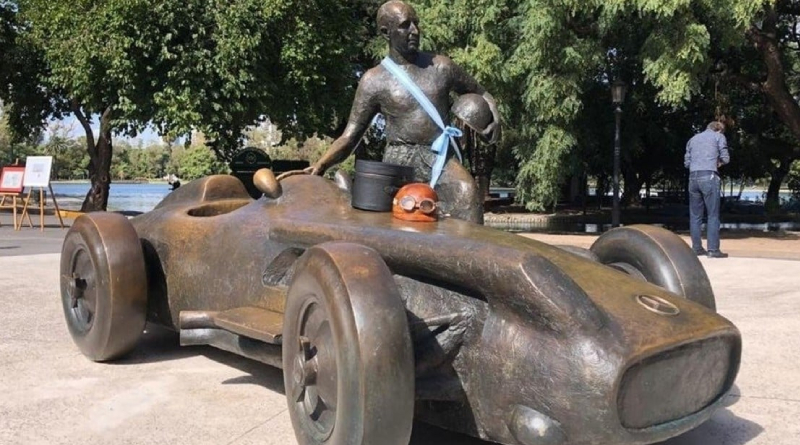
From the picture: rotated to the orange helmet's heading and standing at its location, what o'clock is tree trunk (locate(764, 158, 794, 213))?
The tree trunk is roughly at 7 o'clock from the orange helmet.

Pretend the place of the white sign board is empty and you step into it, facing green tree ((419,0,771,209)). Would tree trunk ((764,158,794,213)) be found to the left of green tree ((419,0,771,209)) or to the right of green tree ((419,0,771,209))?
left

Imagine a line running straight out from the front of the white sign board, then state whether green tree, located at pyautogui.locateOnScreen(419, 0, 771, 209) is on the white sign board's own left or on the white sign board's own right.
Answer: on the white sign board's own left

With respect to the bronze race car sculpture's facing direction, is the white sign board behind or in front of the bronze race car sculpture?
behind

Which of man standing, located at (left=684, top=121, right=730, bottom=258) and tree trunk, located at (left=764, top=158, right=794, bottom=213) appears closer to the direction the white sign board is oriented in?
the man standing

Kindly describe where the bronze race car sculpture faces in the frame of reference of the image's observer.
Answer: facing the viewer and to the right of the viewer

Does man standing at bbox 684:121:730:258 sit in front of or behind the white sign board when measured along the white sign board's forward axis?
in front

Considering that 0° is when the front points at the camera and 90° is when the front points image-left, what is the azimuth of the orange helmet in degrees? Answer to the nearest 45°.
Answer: approximately 0°

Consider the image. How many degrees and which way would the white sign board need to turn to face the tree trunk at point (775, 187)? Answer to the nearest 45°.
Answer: approximately 90° to its left

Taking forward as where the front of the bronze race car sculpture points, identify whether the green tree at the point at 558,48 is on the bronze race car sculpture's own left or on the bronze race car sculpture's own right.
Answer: on the bronze race car sculpture's own left

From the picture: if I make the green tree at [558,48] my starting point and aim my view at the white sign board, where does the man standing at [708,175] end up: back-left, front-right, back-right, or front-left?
back-left

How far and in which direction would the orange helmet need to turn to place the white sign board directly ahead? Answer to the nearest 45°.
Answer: approximately 135° to its right

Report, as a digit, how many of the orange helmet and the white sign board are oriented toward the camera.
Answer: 2

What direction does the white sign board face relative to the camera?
toward the camera
